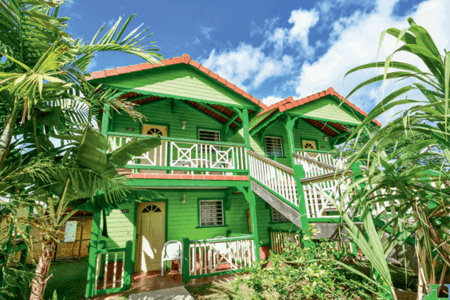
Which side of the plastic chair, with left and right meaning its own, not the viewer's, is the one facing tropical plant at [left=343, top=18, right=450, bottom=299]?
front

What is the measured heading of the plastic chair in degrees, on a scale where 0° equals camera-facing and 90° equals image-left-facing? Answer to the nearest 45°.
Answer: approximately 0°

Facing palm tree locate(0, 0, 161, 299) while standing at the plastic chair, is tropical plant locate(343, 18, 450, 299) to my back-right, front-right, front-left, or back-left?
front-left
